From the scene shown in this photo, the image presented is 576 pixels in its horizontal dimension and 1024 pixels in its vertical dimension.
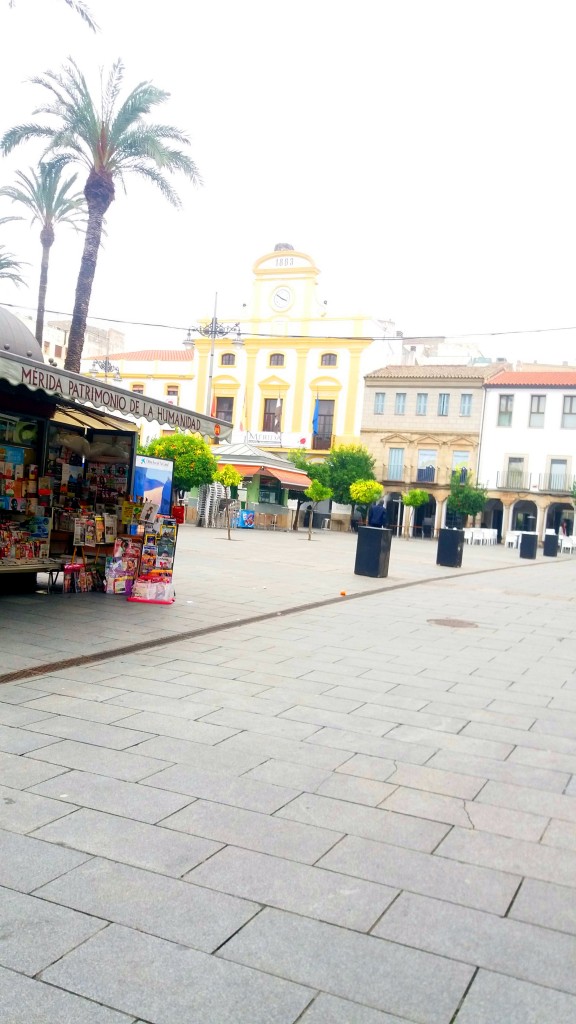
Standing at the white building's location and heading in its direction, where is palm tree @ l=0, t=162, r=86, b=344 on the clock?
The palm tree is roughly at 1 o'clock from the white building.

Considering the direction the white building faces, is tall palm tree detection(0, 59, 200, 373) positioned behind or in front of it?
in front

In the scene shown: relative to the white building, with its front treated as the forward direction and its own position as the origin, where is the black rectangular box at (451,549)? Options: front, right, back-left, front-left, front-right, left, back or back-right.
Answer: front

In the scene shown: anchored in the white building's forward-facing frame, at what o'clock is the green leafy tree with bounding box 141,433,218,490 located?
The green leafy tree is roughly at 1 o'clock from the white building.

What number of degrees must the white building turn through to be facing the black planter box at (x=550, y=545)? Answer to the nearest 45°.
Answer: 0° — it already faces it

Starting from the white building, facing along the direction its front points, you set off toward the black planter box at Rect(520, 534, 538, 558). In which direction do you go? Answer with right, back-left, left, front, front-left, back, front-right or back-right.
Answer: front

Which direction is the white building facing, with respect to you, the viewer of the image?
facing the viewer

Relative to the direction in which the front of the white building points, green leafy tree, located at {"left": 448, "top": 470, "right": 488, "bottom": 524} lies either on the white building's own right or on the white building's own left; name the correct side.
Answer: on the white building's own right

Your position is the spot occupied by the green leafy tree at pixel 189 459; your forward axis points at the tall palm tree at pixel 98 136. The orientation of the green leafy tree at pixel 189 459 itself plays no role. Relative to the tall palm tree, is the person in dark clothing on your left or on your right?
left

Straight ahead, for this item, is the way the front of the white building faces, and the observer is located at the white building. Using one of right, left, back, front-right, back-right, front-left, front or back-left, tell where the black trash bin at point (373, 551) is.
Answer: front
